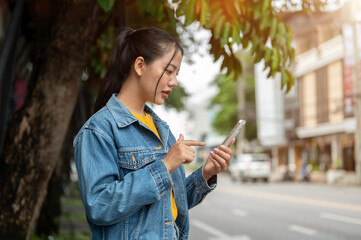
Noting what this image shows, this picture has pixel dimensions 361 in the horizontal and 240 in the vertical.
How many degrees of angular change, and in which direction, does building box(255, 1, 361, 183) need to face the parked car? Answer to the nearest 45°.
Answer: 0° — it already faces it

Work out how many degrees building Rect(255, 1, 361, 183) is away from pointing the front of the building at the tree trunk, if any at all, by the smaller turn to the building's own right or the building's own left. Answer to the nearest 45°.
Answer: approximately 45° to the building's own left

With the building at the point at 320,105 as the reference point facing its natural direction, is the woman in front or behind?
in front

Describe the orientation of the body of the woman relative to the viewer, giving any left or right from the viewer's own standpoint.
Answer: facing the viewer and to the right of the viewer

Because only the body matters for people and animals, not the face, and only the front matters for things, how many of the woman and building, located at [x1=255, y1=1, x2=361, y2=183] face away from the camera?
0

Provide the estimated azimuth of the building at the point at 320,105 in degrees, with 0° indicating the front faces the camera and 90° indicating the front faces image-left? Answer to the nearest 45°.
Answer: approximately 45°

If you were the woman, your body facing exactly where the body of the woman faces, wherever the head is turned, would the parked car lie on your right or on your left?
on your left

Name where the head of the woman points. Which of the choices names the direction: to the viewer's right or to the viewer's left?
to the viewer's right
